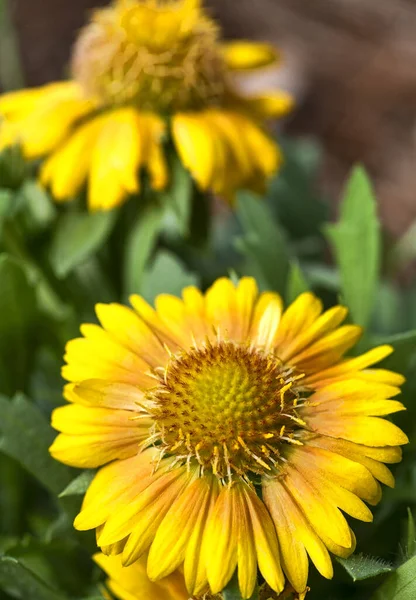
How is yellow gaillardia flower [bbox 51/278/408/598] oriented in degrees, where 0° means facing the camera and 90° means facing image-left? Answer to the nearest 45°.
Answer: approximately 0°
